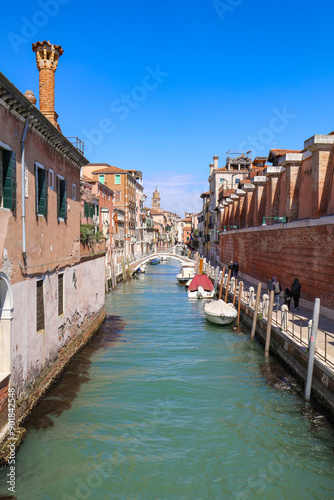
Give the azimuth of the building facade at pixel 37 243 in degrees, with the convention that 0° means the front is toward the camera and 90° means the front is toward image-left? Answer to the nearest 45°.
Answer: approximately 270°

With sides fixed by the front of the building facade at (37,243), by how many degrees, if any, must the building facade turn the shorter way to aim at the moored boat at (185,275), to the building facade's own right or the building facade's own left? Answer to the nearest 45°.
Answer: approximately 45° to the building facade's own left

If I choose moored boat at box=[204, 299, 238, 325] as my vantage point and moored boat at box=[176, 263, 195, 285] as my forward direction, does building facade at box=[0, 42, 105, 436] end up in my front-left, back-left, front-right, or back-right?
back-left
